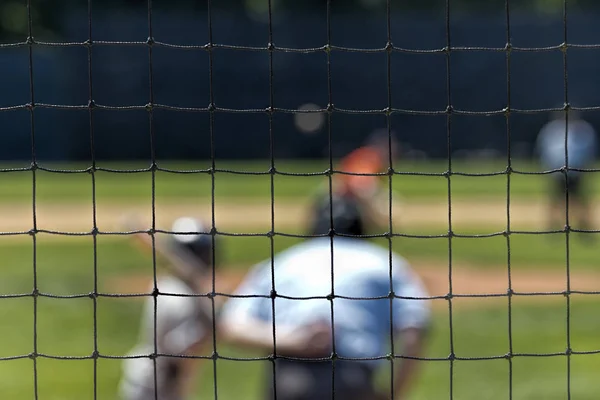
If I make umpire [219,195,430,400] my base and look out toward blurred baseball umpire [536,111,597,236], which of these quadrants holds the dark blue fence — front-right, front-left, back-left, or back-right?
front-left

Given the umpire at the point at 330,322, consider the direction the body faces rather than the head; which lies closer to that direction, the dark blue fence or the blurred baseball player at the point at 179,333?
the dark blue fence

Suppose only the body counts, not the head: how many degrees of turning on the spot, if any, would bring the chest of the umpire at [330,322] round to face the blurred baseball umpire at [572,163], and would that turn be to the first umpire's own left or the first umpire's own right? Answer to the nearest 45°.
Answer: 0° — they already face them

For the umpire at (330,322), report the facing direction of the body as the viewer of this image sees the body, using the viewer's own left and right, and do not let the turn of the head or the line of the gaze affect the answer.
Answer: facing away from the viewer

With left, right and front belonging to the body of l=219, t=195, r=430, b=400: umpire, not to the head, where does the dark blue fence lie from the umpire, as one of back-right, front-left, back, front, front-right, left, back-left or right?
front

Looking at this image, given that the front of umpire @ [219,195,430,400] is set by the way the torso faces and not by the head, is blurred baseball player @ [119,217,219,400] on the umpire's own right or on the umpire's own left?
on the umpire's own left
